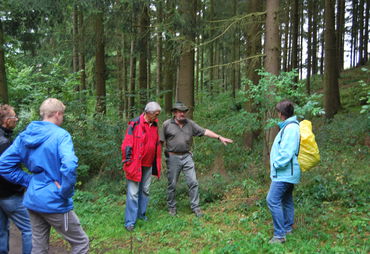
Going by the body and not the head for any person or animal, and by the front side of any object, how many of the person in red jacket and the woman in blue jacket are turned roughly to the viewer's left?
1

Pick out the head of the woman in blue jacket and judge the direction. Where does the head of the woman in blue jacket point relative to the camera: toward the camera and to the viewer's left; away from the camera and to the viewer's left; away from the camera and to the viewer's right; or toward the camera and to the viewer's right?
away from the camera and to the viewer's left

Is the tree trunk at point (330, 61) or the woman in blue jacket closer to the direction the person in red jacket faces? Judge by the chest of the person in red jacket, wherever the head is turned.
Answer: the woman in blue jacket

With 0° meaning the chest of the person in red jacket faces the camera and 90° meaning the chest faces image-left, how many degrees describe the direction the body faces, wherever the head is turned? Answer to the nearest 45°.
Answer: approximately 315°

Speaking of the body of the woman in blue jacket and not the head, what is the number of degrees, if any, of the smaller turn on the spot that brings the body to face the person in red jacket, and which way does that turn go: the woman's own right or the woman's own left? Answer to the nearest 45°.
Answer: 0° — they already face them

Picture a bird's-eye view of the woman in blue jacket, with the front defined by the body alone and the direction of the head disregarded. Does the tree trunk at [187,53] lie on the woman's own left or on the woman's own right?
on the woman's own right

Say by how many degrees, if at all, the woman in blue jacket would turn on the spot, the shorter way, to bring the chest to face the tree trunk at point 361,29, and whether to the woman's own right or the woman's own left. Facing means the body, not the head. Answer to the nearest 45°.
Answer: approximately 90° to the woman's own right

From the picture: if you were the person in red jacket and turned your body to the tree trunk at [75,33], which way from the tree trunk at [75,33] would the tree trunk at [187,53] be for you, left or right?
right

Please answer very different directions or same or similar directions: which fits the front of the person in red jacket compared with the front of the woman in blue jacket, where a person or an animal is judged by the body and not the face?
very different directions

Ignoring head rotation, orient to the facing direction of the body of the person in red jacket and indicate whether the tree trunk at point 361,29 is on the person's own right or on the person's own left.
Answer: on the person's own left

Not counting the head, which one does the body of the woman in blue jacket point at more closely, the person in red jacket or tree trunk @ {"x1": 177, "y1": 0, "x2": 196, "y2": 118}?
the person in red jacket

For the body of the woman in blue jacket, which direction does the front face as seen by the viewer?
to the viewer's left

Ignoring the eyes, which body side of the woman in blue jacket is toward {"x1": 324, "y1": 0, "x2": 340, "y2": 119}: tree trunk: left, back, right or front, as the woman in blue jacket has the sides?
right

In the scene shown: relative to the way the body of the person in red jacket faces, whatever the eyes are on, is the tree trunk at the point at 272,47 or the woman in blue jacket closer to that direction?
the woman in blue jacket

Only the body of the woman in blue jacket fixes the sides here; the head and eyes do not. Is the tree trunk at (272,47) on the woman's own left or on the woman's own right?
on the woman's own right
